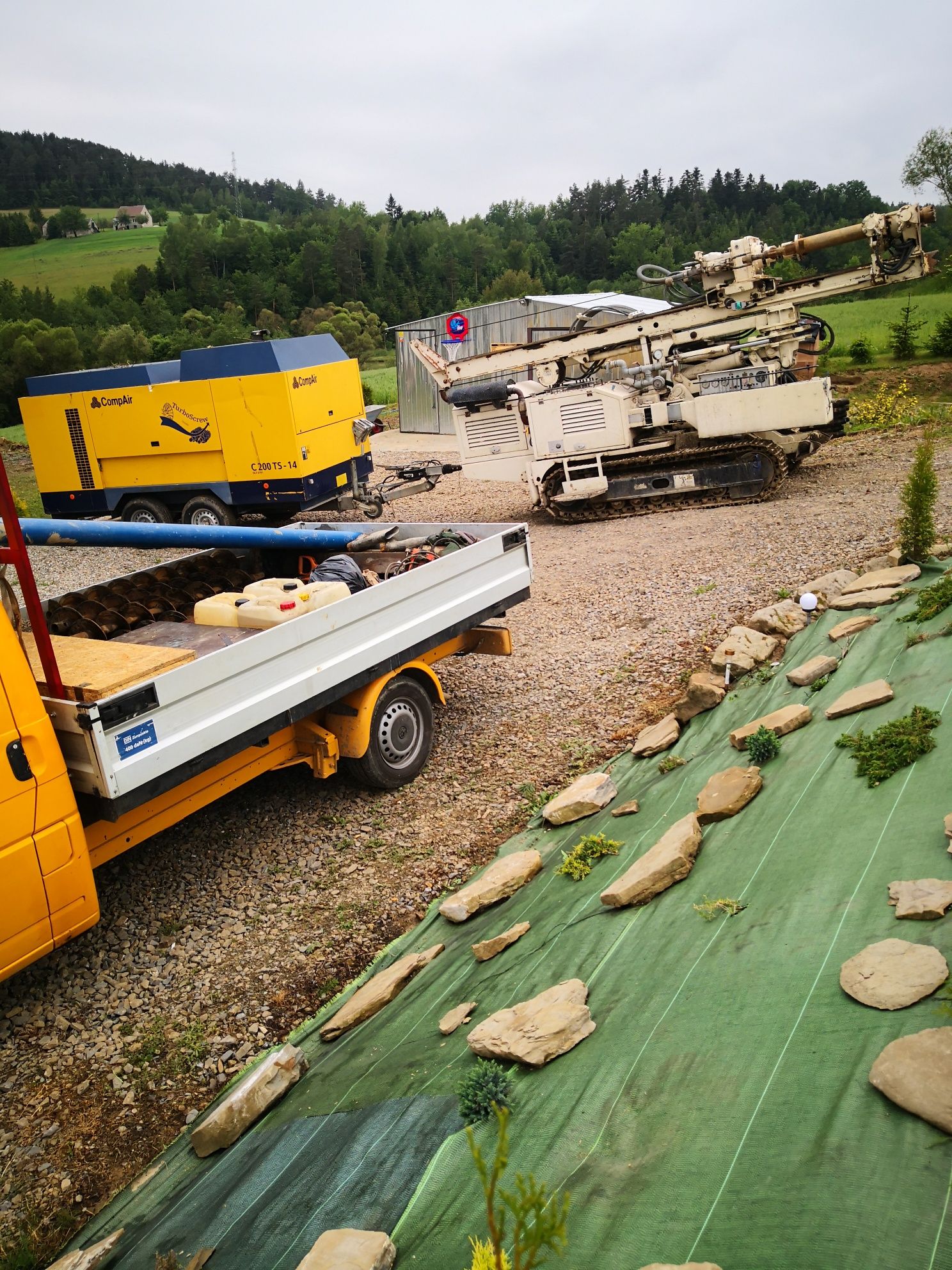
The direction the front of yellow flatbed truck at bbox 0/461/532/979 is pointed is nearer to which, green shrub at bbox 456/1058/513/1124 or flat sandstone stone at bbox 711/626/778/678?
the green shrub

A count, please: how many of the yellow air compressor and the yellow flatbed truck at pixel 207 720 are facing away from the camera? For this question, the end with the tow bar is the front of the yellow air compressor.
0

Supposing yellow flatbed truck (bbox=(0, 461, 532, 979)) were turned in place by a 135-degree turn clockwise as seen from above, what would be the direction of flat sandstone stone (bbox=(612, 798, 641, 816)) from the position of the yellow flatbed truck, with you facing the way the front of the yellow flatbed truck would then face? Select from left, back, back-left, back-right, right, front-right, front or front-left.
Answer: right

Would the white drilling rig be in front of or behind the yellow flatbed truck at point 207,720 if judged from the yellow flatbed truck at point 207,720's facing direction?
behind

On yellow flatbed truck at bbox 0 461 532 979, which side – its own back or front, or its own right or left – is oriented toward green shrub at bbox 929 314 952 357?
back

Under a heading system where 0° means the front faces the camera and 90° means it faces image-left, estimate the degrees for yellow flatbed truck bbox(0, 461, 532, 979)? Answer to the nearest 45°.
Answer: approximately 45°

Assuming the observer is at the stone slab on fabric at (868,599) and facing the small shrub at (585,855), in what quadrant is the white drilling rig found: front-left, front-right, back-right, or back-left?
back-right

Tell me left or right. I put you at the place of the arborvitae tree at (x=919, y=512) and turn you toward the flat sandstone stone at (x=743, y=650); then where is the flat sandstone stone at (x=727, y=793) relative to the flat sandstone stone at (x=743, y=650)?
left

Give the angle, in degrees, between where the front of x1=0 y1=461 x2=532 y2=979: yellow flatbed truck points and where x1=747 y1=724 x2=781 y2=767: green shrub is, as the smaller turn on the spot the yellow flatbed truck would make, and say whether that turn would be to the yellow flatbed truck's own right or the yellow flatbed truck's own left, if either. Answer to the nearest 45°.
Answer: approximately 135° to the yellow flatbed truck's own left

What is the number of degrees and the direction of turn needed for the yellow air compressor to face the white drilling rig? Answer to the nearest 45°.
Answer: approximately 45° to its left
